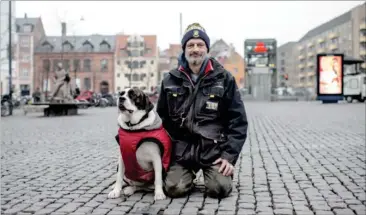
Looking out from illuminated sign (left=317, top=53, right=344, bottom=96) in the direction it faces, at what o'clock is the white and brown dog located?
The white and brown dog is roughly at 12 o'clock from the illuminated sign.

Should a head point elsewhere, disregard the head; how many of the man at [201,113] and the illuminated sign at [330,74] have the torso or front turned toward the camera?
2

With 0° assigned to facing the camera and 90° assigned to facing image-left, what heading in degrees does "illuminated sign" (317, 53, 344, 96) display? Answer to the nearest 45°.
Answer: approximately 0°

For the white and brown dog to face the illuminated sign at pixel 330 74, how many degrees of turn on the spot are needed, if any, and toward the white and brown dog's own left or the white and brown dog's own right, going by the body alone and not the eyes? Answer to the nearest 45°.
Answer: approximately 180°

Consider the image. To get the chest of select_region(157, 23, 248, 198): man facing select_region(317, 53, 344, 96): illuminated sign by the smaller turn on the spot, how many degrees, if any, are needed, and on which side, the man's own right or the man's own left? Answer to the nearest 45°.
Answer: approximately 180°

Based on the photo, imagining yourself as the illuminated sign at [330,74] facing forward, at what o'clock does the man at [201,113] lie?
The man is roughly at 12 o'clock from the illuminated sign.

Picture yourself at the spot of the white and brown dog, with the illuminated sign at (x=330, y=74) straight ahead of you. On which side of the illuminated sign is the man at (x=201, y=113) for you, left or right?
right
